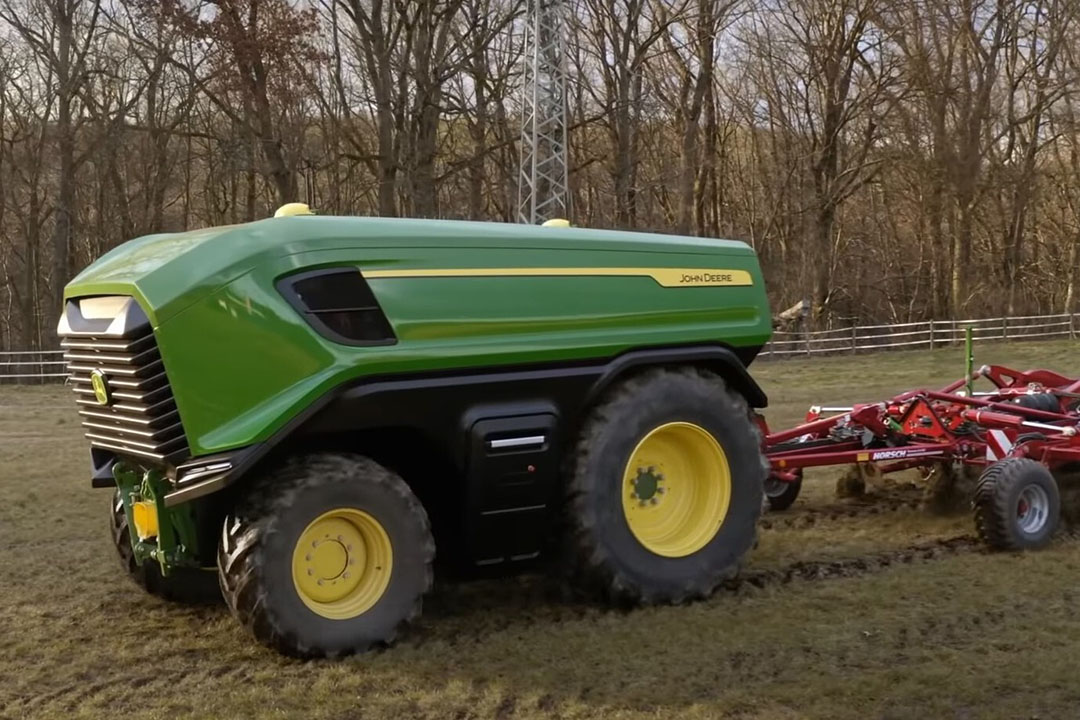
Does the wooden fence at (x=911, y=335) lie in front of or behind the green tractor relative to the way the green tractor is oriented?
behind

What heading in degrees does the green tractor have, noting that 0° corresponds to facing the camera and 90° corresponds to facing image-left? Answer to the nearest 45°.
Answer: approximately 45°

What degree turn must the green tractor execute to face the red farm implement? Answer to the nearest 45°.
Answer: approximately 180°

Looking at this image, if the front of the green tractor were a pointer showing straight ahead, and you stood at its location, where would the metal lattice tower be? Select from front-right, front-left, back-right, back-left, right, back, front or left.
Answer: back-right

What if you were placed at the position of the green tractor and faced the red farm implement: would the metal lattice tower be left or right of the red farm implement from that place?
left
